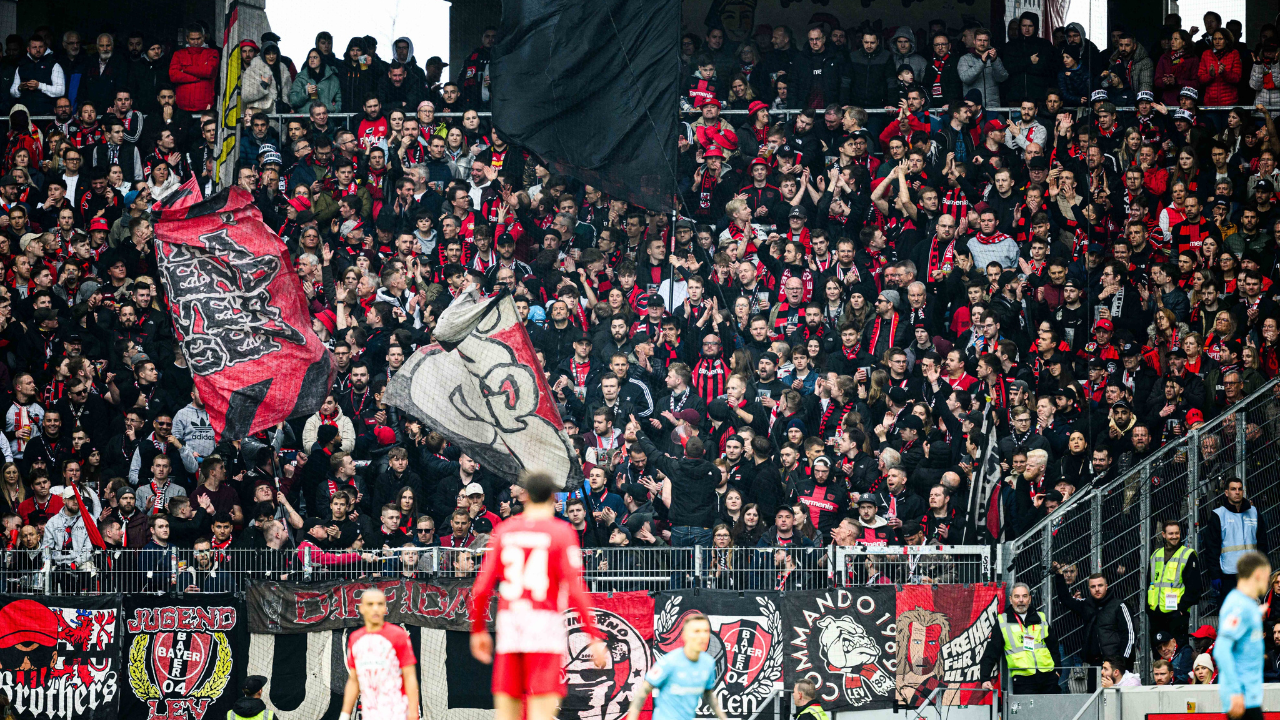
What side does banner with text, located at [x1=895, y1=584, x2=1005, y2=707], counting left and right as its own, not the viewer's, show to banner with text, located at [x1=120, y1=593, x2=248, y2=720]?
right

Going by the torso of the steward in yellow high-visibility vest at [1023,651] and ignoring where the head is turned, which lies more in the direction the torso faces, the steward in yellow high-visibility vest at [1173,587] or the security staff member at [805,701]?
the security staff member

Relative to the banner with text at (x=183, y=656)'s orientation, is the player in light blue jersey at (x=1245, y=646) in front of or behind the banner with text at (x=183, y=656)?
in front

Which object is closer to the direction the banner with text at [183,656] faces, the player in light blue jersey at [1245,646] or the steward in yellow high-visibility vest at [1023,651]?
the player in light blue jersey

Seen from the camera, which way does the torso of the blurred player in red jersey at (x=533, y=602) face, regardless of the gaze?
away from the camera

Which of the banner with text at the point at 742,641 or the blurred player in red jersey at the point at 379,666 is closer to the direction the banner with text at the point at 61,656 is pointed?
the blurred player in red jersey

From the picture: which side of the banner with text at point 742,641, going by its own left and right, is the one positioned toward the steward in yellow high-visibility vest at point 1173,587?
left

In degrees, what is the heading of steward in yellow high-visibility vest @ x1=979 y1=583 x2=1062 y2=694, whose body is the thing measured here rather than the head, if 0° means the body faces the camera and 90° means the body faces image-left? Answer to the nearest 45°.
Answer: approximately 0°
